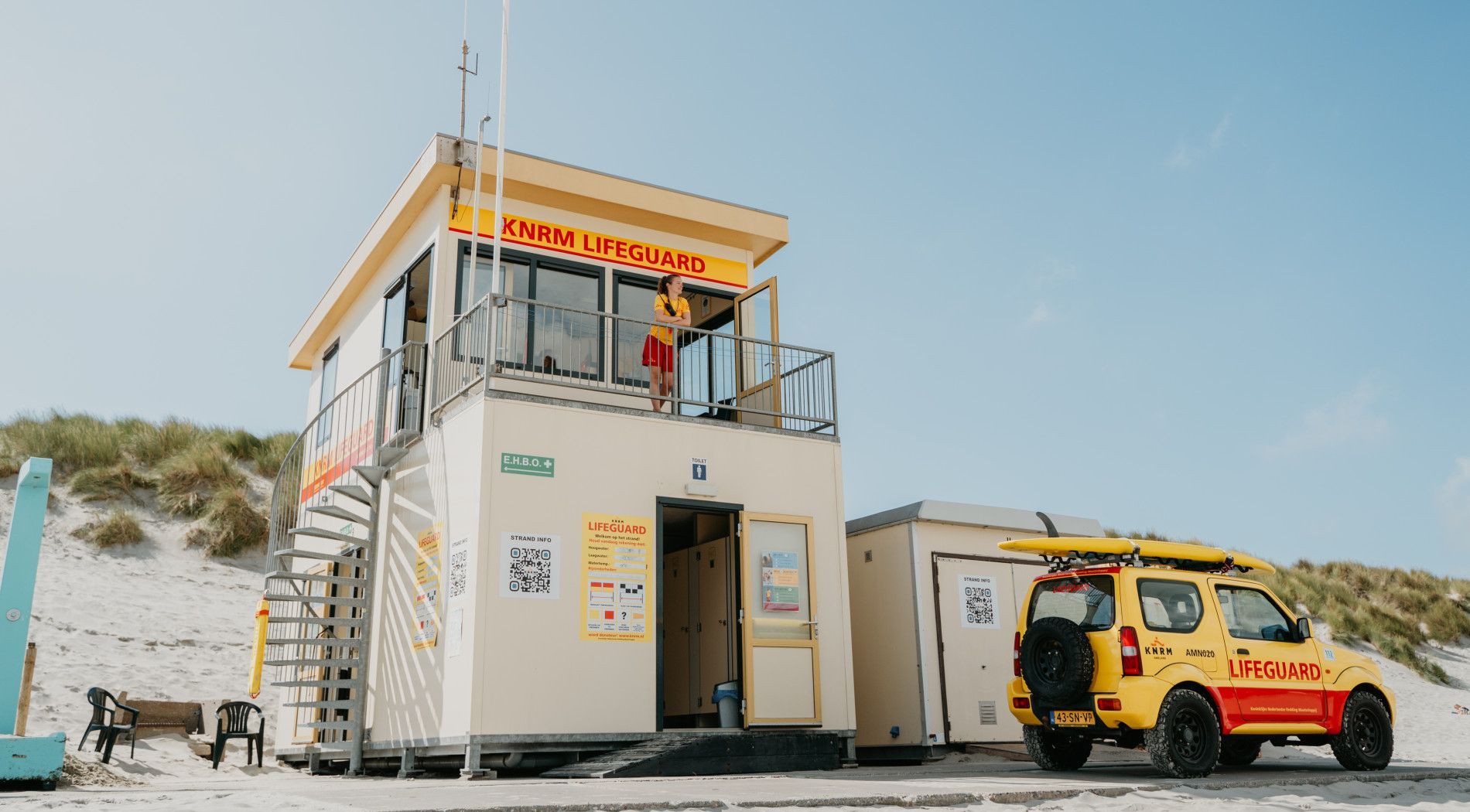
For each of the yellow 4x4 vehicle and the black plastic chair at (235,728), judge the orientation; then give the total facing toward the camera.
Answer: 1

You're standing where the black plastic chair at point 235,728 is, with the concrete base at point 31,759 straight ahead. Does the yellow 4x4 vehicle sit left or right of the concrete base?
left

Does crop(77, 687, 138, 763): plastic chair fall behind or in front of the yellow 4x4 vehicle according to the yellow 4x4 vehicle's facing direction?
behind

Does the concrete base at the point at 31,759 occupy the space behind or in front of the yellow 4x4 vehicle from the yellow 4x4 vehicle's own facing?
behind

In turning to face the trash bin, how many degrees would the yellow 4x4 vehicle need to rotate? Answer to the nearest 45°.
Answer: approximately 135° to its left

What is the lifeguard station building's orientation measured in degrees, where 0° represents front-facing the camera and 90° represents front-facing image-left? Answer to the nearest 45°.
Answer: approximately 315°

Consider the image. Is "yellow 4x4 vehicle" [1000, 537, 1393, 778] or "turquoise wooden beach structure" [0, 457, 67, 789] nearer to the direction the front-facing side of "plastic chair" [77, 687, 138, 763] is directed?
the yellow 4x4 vehicle

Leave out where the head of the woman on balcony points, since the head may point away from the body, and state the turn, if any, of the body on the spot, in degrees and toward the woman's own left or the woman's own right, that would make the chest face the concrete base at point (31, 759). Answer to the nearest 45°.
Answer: approximately 90° to the woman's own right

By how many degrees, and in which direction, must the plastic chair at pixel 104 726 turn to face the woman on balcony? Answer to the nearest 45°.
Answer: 0° — it already faces them

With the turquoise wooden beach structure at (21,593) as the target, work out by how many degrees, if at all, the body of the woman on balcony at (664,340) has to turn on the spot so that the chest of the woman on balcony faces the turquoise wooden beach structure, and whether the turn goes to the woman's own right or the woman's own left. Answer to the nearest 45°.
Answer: approximately 90° to the woman's own right

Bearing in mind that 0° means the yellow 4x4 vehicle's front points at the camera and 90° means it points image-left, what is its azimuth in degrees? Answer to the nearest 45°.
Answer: approximately 225°
